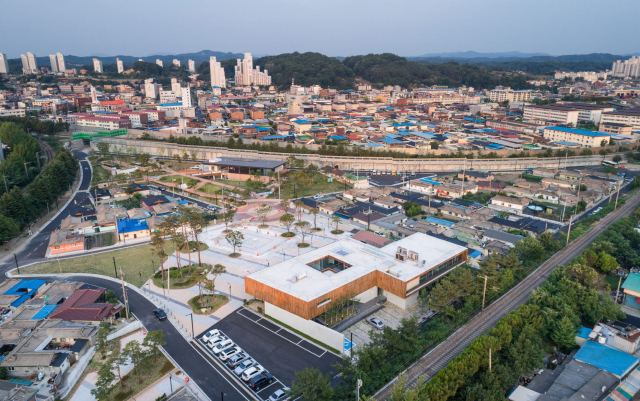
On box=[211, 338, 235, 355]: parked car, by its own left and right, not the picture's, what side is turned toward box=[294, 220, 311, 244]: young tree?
back

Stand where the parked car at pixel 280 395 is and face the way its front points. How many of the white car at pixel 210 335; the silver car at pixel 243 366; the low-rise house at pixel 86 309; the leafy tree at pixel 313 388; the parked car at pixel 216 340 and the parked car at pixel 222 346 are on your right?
5

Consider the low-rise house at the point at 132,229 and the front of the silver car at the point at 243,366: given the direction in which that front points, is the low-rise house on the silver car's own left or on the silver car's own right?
on the silver car's own right

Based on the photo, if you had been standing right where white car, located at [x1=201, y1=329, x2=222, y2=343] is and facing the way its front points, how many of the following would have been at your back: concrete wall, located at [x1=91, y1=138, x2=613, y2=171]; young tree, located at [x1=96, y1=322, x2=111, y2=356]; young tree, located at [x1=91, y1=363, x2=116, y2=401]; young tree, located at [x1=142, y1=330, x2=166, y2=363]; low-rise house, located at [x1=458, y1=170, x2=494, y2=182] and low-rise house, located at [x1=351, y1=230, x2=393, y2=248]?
3

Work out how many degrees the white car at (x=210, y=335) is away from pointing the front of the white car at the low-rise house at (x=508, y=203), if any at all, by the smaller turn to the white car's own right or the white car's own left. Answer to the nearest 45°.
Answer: approximately 180°

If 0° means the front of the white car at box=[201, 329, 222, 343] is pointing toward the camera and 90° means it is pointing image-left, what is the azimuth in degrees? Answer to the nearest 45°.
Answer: approximately 45°

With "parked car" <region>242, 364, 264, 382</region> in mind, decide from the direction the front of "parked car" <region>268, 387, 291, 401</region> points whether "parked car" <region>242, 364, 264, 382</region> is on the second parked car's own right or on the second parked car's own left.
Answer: on the second parked car's own right

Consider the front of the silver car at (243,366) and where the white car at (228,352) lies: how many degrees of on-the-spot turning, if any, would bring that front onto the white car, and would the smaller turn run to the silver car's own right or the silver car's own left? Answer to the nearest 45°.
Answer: approximately 90° to the silver car's own right

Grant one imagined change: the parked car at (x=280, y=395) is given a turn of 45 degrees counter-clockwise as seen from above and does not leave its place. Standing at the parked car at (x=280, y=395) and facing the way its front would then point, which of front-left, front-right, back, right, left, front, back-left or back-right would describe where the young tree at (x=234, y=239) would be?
back
